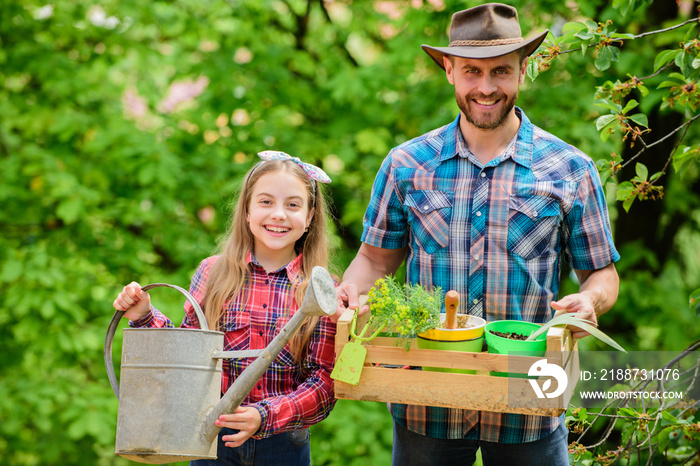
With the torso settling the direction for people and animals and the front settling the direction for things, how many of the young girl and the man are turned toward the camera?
2

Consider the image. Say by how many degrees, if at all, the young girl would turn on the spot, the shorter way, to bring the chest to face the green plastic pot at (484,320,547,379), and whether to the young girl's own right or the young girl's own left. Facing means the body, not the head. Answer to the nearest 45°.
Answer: approximately 45° to the young girl's own left

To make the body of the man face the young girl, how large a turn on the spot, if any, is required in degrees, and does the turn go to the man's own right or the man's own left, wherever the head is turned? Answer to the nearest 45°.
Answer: approximately 90° to the man's own right

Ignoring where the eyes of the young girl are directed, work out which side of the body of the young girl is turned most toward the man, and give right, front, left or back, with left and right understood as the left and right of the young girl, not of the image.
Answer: left

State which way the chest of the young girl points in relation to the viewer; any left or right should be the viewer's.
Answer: facing the viewer

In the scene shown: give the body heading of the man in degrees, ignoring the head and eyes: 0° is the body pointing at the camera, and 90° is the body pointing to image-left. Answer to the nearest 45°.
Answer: approximately 0°
